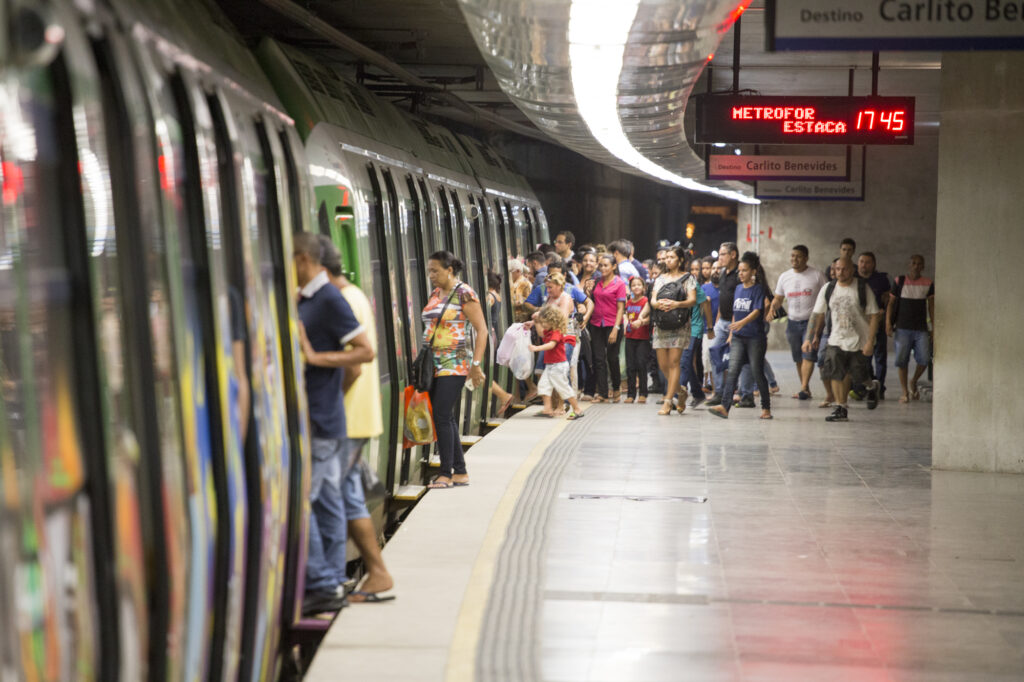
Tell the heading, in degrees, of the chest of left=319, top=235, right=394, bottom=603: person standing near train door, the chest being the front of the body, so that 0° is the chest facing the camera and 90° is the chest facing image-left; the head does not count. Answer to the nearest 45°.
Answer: approximately 90°

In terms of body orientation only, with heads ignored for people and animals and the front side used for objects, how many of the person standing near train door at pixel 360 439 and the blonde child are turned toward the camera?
0

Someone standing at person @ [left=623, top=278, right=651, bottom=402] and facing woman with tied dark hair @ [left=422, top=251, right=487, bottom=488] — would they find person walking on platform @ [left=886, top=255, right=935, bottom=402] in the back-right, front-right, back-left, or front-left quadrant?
back-left

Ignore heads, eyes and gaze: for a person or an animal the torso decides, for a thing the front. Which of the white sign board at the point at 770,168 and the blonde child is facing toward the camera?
the white sign board

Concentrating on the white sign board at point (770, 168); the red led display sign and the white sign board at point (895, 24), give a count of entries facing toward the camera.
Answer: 3

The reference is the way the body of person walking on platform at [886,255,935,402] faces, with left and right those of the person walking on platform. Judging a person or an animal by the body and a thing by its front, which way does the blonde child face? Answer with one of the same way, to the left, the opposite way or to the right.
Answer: to the right

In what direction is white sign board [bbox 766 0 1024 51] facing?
toward the camera

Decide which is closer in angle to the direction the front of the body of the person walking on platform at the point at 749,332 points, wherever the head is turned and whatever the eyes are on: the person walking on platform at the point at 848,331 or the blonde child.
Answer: the blonde child

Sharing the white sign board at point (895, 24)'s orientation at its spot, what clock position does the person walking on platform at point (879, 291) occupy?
The person walking on platform is roughly at 6 o'clock from the white sign board.

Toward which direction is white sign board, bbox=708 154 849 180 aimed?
toward the camera

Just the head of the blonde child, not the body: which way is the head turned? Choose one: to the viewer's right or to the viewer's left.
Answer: to the viewer's left

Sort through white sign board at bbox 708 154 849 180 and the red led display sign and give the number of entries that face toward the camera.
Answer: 2

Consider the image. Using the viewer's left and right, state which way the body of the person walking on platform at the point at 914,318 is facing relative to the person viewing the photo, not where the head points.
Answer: facing the viewer

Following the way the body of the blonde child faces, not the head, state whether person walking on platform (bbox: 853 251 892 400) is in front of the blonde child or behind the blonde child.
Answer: behind

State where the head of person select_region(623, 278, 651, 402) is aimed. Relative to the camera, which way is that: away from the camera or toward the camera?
toward the camera
